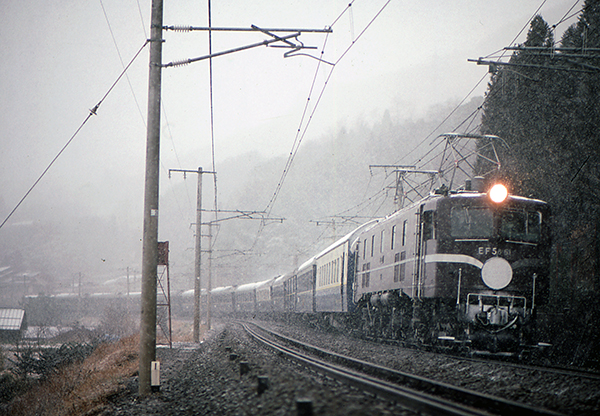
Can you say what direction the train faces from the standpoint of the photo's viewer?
facing the viewer and to the right of the viewer

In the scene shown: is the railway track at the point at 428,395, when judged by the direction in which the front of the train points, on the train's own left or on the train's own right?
on the train's own right

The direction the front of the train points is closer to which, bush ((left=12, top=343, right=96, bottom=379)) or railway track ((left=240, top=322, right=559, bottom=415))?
the railway track

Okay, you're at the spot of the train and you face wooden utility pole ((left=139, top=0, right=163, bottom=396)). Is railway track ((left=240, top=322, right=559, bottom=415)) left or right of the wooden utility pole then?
left

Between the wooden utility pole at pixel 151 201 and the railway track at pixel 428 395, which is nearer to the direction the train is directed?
the railway track
